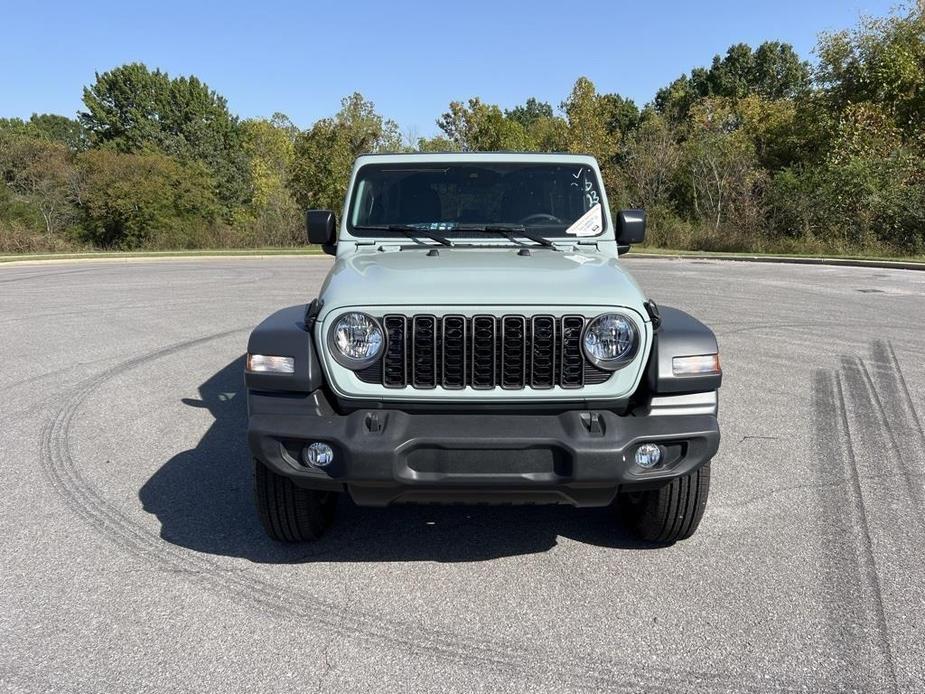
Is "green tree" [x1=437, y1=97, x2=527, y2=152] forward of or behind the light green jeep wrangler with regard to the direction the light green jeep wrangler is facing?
behind

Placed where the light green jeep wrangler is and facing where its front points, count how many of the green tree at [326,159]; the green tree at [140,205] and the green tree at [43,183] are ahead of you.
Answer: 0

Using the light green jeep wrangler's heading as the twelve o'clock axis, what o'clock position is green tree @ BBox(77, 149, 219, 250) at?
The green tree is roughly at 5 o'clock from the light green jeep wrangler.

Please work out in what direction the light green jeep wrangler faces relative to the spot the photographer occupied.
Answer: facing the viewer

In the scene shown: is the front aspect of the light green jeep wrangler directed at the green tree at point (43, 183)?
no

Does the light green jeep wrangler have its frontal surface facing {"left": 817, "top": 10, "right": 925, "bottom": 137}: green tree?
no

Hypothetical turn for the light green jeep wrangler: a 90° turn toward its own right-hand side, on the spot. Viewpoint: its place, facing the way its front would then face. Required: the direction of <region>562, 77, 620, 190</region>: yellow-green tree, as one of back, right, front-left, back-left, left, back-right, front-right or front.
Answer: right

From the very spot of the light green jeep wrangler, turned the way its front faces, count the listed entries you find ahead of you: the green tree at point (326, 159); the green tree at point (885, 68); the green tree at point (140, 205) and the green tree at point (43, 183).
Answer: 0

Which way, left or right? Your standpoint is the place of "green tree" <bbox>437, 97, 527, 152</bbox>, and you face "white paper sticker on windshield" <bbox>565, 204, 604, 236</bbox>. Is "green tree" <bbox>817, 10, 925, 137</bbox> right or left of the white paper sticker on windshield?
left

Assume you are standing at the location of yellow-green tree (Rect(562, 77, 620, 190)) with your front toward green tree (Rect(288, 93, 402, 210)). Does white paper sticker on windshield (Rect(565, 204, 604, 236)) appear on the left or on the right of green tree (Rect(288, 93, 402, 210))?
left
